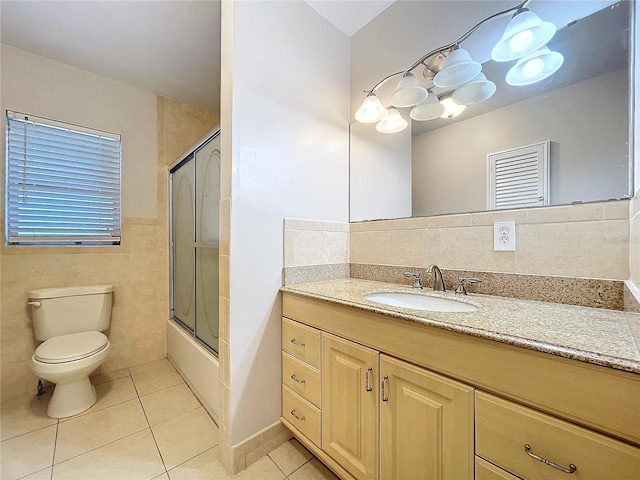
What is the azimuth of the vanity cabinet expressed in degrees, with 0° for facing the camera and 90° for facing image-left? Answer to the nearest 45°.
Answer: approximately 45°

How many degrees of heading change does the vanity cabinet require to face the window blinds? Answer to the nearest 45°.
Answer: approximately 45° to its right

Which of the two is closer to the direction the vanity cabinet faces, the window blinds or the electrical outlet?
the window blinds

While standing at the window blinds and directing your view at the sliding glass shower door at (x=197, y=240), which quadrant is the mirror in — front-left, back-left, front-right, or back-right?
front-right

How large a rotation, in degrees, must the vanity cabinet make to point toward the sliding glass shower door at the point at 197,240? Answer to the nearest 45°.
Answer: approximately 45° to its right

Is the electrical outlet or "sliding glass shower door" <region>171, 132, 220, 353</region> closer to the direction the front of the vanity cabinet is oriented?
the sliding glass shower door

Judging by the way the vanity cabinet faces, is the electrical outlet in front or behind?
behind
